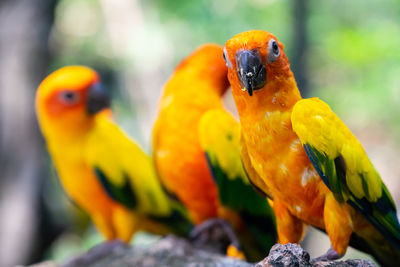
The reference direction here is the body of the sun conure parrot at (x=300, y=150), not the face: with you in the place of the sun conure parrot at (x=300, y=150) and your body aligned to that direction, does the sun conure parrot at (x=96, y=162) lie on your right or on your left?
on your right

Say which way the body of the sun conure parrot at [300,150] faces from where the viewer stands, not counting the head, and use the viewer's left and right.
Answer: facing the viewer and to the left of the viewer

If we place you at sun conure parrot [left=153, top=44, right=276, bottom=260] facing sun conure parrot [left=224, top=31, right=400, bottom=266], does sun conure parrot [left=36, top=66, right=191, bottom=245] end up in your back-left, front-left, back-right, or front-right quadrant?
back-right

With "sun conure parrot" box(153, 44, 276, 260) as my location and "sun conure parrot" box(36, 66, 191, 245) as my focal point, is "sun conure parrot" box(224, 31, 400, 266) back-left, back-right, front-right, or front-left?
back-left

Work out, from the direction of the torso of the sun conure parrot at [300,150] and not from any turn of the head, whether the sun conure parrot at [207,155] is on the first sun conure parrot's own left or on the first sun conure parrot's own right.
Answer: on the first sun conure parrot's own right
